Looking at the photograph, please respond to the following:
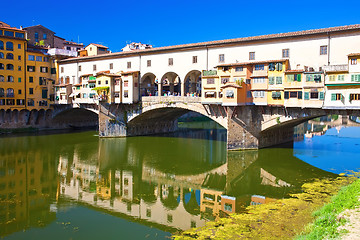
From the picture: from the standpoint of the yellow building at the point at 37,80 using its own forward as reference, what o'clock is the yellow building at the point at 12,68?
the yellow building at the point at 12,68 is roughly at 2 o'clock from the yellow building at the point at 37,80.

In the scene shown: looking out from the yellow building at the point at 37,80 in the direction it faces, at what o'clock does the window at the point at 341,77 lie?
The window is roughly at 11 o'clock from the yellow building.

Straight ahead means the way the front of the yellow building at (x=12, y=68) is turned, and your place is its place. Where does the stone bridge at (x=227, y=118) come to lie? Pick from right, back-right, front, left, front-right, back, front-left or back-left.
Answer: front

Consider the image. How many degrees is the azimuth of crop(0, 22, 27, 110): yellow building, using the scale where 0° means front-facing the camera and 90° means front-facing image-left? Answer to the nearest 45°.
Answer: approximately 315°

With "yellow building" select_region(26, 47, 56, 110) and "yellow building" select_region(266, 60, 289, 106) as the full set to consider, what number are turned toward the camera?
2

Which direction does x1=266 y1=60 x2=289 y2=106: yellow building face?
toward the camera

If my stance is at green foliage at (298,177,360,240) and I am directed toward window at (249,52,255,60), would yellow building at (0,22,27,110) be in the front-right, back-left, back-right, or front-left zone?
front-left

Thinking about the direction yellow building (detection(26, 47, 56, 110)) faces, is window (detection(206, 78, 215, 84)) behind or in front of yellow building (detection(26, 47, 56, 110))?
in front

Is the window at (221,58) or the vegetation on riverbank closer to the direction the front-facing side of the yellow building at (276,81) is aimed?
the vegetation on riverbank

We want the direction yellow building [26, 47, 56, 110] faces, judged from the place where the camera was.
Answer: facing the viewer

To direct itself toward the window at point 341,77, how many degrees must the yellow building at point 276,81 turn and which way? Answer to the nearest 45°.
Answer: approximately 45° to its left

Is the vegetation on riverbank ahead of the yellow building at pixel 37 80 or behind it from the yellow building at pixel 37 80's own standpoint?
ahead
